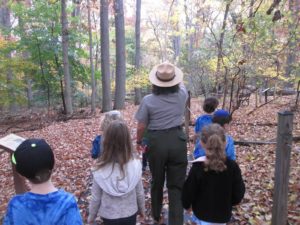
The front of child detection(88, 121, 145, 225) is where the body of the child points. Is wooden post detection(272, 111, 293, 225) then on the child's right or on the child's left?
on the child's right

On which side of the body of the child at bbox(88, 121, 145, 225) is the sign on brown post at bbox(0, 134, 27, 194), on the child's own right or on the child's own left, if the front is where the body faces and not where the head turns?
on the child's own left

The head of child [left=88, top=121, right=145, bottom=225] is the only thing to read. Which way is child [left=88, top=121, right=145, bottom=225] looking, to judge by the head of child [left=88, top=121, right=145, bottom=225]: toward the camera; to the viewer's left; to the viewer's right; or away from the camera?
away from the camera

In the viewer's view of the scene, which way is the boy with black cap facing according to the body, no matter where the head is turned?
away from the camera

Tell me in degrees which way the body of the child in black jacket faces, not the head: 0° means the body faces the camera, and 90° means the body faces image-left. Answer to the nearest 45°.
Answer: approximately 180°

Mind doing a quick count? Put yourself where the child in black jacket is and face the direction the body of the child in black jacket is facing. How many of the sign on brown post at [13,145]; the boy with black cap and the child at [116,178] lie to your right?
0

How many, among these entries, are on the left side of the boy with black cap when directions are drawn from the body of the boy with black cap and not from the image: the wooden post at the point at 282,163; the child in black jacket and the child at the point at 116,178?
0

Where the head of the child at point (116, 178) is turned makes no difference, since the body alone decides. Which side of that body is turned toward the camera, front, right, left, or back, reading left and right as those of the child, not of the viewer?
back

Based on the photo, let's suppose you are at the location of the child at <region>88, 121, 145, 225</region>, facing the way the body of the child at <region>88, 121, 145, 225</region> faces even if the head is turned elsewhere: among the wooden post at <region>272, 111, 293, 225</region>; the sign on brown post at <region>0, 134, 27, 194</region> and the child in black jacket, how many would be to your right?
2

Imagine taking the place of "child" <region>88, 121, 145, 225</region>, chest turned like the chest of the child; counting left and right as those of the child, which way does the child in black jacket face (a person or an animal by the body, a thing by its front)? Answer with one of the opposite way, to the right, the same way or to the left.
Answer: the same way

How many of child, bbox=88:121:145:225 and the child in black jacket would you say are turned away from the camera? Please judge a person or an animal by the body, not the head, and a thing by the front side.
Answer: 2

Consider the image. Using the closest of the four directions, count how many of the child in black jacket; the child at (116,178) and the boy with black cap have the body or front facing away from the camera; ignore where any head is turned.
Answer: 3

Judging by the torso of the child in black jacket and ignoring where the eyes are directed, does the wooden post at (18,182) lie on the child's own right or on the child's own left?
on the child's own left

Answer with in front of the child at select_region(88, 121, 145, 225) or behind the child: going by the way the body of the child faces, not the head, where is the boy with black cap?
behind
